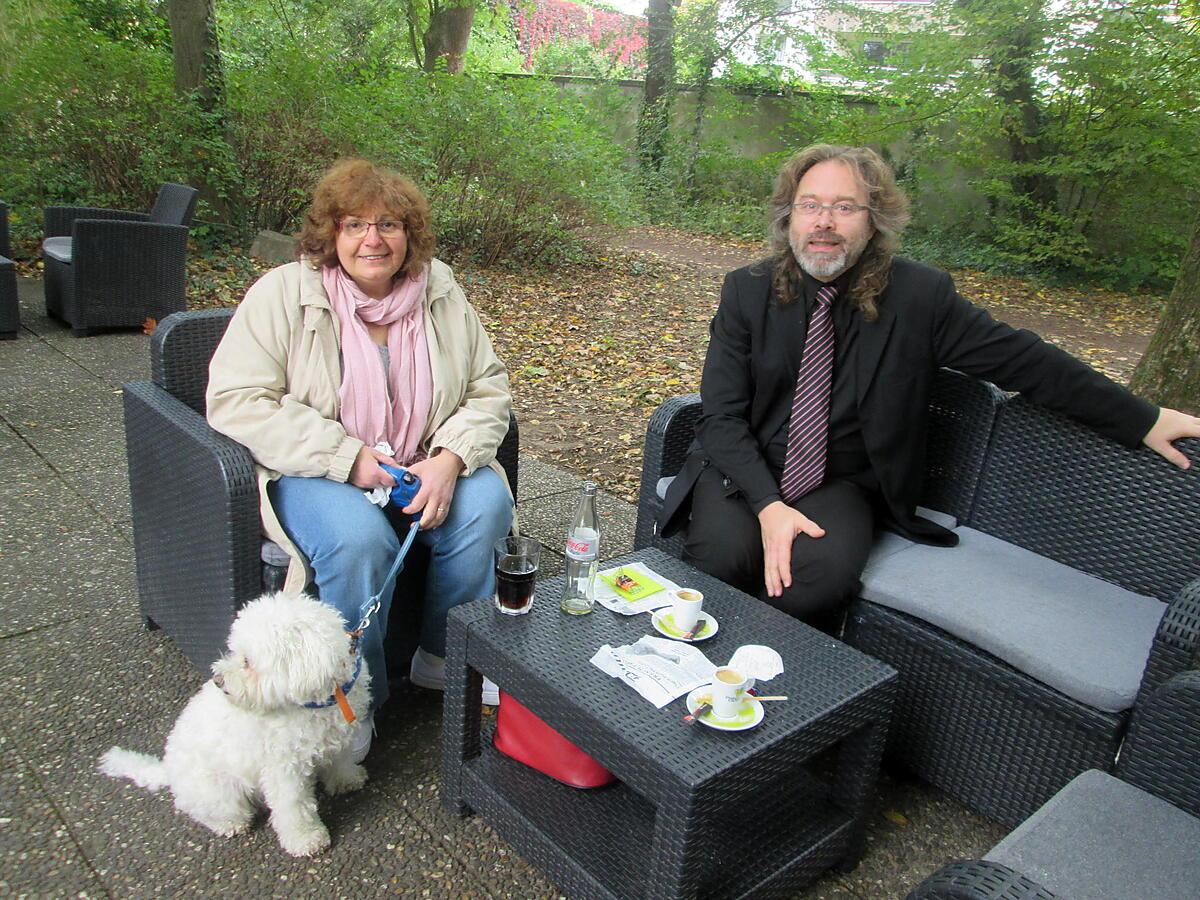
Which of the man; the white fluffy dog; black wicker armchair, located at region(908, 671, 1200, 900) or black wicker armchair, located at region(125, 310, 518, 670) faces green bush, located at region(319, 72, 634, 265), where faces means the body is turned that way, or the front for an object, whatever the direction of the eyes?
black wicker armchair, located at region(908, 671, 1200, 900)

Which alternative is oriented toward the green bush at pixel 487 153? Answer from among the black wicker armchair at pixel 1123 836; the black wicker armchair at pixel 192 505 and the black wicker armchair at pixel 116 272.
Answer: the black wicker armchair at pixel 1123 836

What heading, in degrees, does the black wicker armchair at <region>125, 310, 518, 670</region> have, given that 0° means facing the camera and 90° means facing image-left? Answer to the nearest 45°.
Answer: approximately 315°

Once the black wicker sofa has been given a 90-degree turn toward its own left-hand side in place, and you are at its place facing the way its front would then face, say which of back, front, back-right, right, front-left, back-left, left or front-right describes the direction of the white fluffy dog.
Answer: right

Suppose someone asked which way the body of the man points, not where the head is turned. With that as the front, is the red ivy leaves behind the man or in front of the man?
behind

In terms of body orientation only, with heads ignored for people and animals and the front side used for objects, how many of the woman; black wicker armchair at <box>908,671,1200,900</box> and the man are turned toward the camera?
2

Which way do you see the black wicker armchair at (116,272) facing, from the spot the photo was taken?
facing the viewer and to the left of the viewer

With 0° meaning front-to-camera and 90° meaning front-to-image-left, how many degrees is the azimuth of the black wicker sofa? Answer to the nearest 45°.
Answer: approximately 45°

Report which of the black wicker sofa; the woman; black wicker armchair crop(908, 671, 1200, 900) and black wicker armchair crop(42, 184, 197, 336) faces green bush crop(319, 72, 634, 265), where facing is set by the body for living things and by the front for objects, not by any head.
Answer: black wicker armchair crop(908, 671, 1200, 900)

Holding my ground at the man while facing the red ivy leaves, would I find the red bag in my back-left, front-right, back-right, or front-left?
back-left

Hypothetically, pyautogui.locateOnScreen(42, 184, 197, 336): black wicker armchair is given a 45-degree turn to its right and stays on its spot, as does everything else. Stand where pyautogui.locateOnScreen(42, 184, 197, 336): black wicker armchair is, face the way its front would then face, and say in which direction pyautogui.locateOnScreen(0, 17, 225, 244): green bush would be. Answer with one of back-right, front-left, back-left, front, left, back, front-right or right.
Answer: right

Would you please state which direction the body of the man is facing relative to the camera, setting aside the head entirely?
toward the camera

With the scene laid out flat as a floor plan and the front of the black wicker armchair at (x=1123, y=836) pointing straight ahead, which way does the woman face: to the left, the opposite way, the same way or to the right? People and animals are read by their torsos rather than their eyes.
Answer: the opposite way
